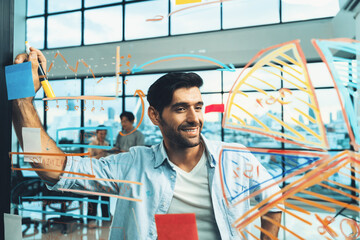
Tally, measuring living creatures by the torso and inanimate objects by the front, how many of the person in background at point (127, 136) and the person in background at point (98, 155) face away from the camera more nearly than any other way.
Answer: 0

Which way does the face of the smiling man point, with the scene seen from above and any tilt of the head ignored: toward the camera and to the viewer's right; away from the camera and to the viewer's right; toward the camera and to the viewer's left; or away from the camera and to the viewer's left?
toward the camera and to the viewer's right

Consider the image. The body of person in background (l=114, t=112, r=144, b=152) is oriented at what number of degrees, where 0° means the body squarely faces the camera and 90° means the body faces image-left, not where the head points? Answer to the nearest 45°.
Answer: approximately 45°

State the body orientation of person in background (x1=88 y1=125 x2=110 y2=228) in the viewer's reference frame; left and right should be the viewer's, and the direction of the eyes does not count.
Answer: facing the viewer and to the right of the viewer
